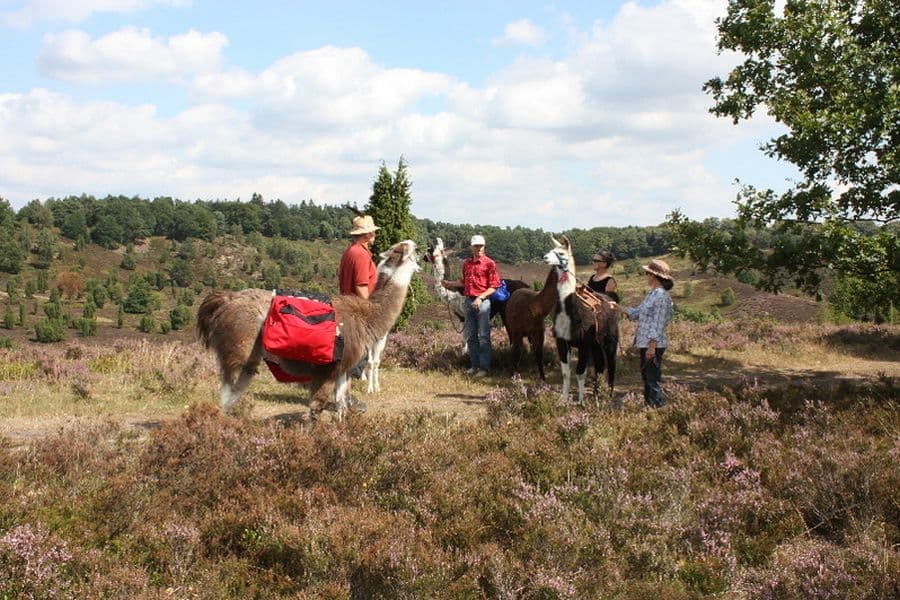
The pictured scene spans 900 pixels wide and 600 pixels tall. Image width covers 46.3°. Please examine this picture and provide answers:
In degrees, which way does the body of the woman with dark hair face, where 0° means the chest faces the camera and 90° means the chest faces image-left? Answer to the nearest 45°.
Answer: approximately 45°

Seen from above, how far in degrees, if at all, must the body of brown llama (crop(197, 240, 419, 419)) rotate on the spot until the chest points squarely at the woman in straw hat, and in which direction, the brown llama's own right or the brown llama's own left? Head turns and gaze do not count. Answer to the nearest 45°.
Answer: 0° — it already faces them

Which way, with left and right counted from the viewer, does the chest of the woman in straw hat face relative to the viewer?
facing to the left of the viewer

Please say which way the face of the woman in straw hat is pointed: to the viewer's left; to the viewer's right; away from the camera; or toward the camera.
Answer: to the viewer's left

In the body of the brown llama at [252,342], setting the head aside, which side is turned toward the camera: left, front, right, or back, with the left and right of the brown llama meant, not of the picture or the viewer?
right

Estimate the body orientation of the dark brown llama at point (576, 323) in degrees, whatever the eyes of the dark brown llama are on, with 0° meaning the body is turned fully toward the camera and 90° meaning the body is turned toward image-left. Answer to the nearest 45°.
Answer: approximately 45°
